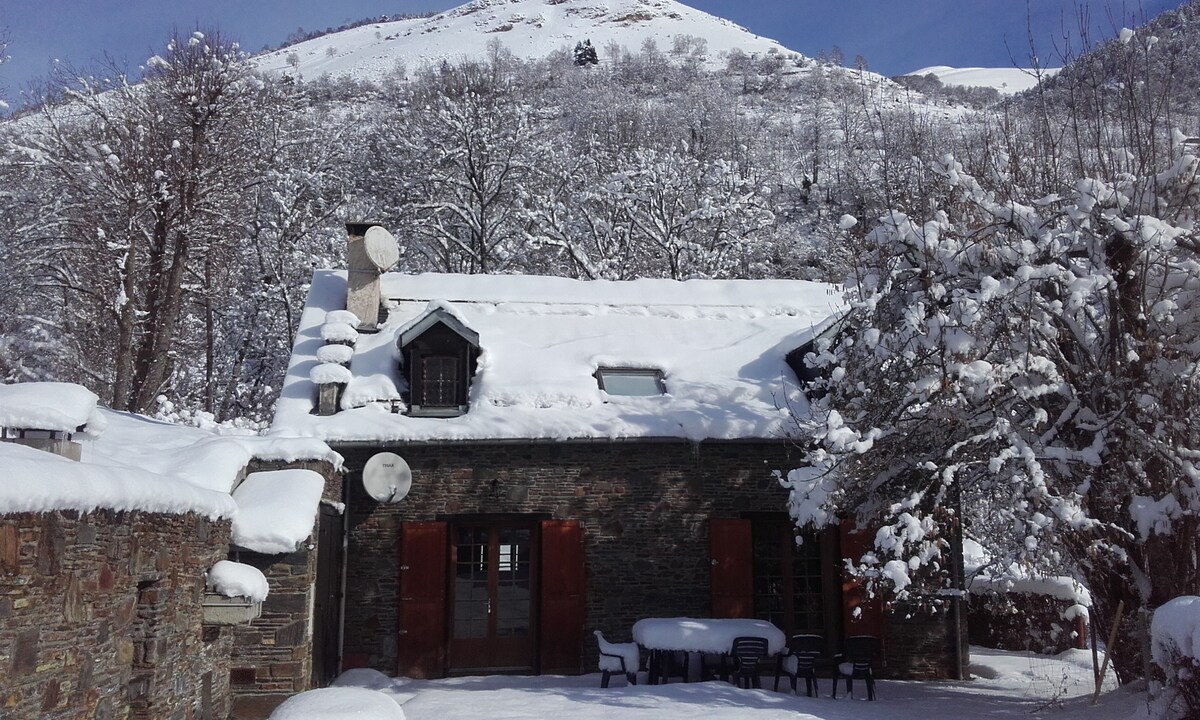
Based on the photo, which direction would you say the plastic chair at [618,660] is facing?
to the viewer's right

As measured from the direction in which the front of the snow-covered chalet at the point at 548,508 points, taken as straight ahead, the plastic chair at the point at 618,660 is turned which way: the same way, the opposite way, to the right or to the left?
to the left

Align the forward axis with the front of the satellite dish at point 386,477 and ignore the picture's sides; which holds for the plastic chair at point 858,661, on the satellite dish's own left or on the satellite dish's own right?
on the satellite dish's own left

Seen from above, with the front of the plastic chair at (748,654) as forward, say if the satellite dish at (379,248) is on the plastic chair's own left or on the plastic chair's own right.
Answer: on the plastic chair's own left

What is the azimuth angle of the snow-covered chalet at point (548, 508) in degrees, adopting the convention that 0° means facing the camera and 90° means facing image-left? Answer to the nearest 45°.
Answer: approximately 0°

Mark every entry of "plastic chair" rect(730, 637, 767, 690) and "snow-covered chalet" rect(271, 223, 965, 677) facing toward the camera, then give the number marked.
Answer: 1

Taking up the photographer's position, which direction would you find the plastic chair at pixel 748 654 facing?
facing away from the viewer

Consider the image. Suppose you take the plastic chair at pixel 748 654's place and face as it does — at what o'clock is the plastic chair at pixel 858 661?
the plastic chair at pixel 858 661 is roughly at 2 o'clock from the plastic chair at pixel 748 654.

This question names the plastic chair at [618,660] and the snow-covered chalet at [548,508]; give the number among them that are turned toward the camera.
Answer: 1

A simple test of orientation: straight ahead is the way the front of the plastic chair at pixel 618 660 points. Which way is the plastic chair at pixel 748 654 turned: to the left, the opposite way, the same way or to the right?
to the left
